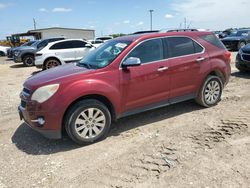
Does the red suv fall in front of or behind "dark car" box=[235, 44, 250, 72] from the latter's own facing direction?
in front

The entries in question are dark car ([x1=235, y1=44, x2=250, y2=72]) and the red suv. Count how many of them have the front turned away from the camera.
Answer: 0

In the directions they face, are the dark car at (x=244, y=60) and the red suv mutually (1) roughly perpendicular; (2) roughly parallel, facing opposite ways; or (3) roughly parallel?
roughly parallel

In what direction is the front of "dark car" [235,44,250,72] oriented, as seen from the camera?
facing the viewer and to the left of the viewer

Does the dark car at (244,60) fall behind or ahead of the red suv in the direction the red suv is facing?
behind

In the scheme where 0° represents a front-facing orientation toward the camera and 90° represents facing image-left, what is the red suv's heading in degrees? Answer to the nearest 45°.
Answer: approximately 45°
